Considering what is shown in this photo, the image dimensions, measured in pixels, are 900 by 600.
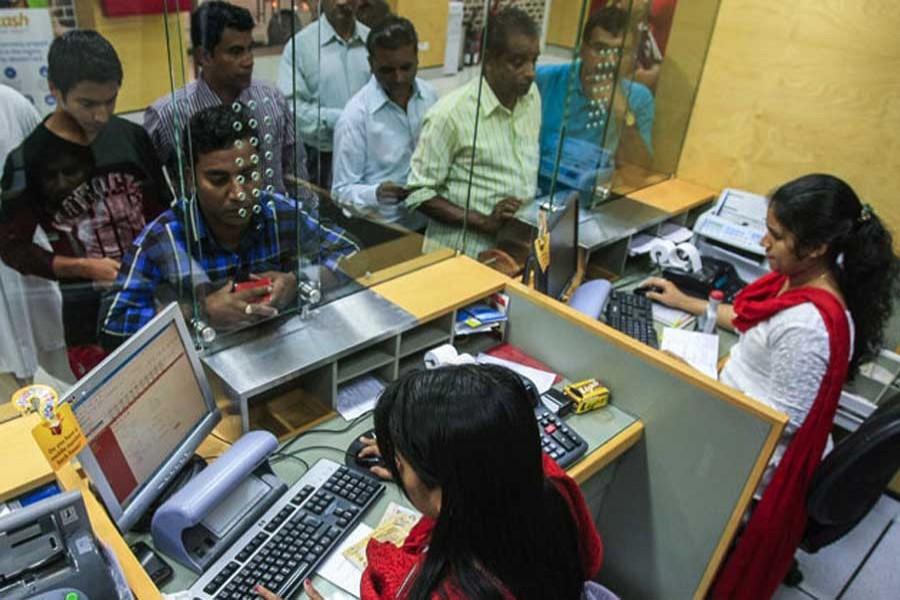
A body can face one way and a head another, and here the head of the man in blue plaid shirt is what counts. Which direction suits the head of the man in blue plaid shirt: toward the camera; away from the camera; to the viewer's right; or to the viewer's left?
toward the camera

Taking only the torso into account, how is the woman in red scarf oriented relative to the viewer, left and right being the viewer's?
facing to the left of the viewer

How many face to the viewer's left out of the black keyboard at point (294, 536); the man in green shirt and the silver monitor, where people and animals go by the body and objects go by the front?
0

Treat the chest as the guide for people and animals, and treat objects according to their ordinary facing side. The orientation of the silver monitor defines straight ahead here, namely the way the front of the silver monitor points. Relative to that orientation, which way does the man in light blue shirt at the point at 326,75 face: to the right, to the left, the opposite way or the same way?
the same way

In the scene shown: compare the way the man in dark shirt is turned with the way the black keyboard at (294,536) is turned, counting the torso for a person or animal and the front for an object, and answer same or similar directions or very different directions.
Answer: same or similar directions

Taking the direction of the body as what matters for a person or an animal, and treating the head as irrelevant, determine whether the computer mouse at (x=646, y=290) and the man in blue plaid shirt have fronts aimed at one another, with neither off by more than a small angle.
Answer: no

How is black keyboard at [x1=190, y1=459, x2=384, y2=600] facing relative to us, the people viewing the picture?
facing the viewer and to the right of the viewer

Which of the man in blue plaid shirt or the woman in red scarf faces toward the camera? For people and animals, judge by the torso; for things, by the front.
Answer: the man in blue plaid shirt

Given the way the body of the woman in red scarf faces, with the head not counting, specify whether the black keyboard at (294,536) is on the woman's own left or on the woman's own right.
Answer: on the woman's own left

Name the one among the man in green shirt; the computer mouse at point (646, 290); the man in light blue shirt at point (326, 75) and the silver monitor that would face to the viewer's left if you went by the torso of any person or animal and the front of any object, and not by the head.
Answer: the computer mouse

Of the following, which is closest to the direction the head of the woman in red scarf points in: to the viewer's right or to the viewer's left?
to the viewer's left

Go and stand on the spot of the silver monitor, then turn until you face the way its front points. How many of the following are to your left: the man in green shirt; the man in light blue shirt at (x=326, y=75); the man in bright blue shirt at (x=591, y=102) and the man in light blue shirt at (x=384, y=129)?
4

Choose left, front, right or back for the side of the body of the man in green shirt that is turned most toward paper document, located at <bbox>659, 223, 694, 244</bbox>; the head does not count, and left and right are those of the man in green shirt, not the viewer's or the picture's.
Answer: left

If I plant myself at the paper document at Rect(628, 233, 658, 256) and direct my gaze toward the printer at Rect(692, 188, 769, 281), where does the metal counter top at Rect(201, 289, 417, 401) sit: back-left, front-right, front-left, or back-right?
back-right

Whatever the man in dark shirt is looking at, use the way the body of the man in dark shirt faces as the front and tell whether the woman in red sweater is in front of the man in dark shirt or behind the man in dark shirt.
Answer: in front

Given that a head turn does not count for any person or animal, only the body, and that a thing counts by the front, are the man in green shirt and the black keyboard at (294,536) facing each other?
no

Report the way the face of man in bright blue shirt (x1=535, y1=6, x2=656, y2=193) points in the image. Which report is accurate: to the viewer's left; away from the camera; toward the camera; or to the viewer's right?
toward the camera

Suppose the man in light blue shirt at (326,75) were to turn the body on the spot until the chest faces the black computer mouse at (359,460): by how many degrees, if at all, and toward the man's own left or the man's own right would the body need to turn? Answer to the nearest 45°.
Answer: approximately 45° to the man's own right
